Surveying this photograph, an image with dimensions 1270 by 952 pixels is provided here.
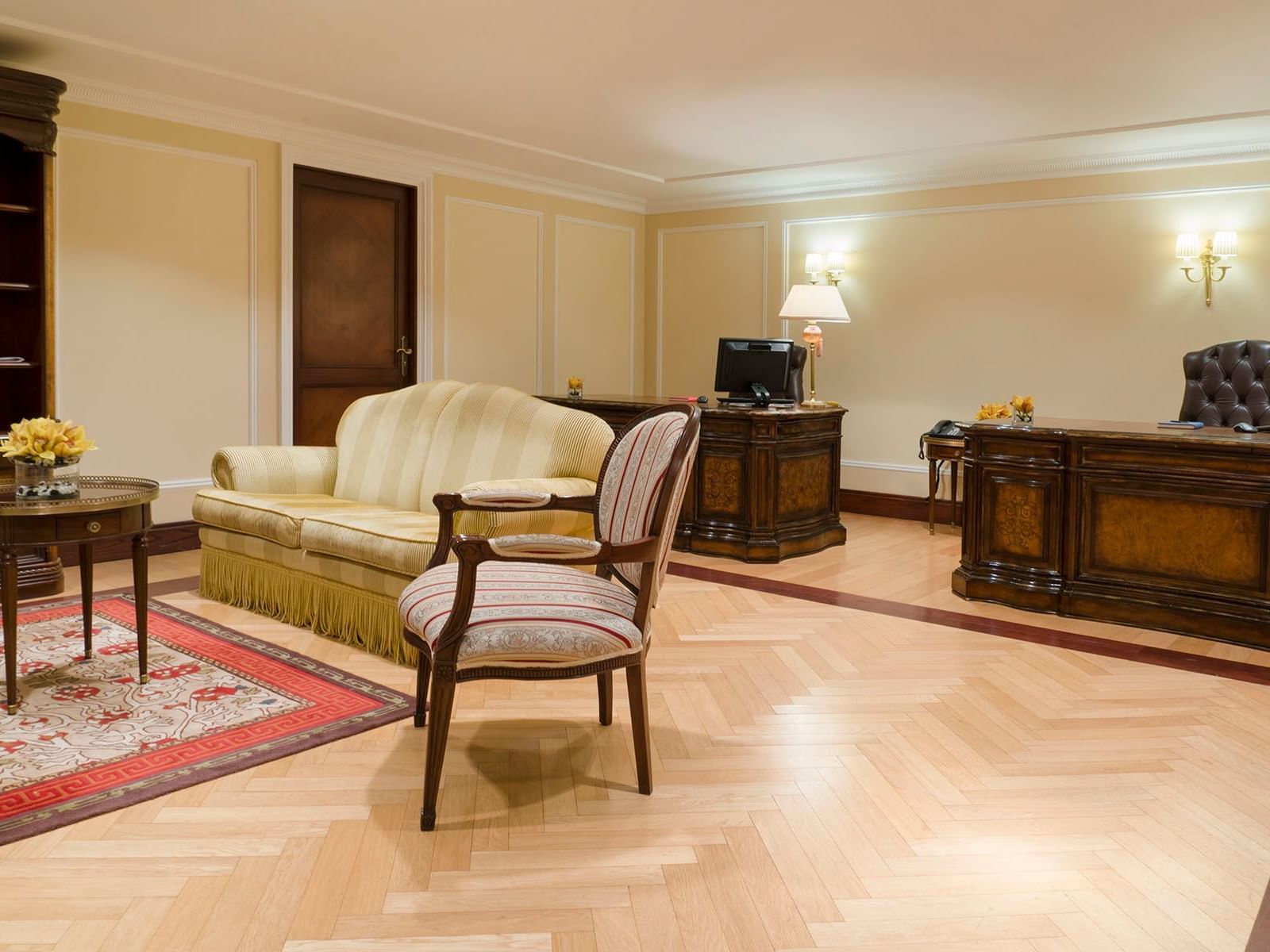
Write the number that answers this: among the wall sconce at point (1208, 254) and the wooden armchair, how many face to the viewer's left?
1

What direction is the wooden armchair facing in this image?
to the viewer's left

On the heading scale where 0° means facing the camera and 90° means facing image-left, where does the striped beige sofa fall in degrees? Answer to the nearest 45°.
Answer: approximately 45°

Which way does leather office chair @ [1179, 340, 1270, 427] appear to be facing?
toward the camera

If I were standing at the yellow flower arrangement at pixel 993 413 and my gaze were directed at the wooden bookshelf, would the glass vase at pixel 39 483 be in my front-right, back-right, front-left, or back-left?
front-left

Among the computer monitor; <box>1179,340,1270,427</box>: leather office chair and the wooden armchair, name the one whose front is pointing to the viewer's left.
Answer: the wooden armchair

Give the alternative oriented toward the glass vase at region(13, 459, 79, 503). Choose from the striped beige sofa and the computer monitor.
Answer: the striped beige sofa

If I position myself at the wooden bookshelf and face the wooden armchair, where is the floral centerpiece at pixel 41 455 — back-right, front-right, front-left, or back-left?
front-right

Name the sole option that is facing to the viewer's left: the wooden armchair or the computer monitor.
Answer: the wooden armchair

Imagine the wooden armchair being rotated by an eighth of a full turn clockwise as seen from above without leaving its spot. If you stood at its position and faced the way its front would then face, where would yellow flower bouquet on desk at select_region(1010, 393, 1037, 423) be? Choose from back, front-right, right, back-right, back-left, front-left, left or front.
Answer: right

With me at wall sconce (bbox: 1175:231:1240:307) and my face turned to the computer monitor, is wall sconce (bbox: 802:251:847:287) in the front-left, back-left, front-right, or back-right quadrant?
front-right

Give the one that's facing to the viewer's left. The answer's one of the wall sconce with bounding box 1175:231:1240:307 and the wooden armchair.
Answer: the wooden armchair

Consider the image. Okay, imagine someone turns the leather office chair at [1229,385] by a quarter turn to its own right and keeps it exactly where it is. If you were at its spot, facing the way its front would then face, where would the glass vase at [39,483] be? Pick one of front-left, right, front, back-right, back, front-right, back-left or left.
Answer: front-left
